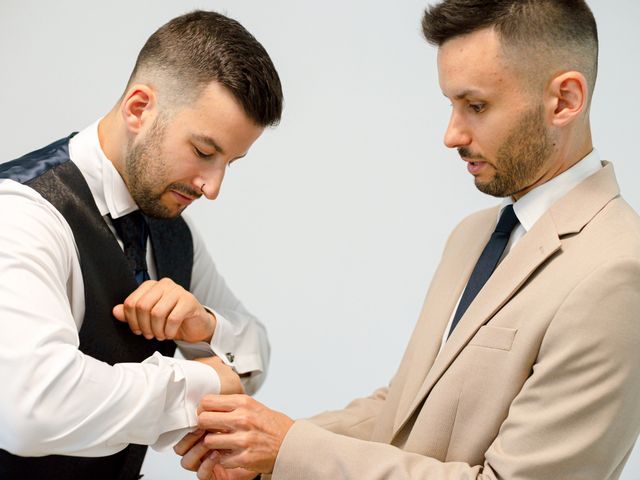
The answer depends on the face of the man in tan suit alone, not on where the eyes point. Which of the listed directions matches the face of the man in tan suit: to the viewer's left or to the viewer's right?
to the viewer's left

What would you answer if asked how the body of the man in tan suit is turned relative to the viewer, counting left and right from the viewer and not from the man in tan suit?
facing the viewer and to the left of the viewer
